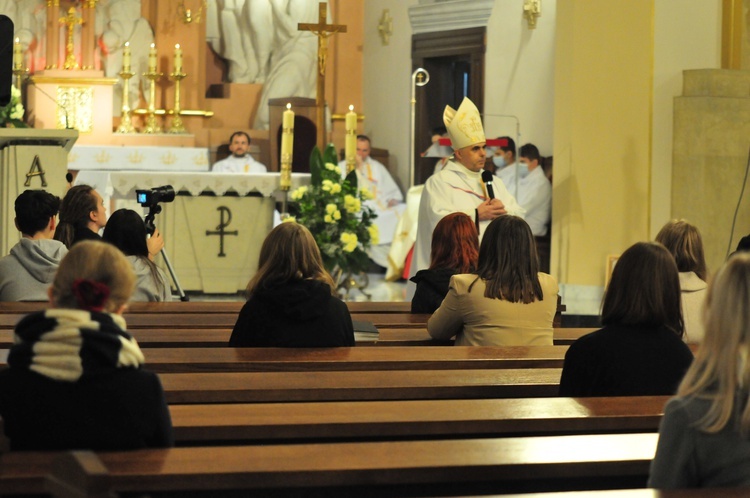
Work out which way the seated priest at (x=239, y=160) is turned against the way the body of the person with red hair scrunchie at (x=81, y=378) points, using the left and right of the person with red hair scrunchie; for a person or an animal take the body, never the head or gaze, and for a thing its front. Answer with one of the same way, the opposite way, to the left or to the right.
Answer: the opposite way

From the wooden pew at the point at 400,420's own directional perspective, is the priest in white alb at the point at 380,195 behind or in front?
in front

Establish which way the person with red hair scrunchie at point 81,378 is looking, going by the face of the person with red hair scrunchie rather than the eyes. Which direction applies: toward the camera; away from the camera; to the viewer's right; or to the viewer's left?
away from the camera

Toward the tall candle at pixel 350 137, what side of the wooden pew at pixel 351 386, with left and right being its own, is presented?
front

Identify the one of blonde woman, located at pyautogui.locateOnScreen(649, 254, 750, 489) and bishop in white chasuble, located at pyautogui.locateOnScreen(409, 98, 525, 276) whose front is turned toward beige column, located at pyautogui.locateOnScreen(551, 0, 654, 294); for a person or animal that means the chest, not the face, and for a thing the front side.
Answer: the blonde woman

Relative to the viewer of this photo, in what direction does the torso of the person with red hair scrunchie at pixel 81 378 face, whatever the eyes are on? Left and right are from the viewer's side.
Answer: facing away from the viewer

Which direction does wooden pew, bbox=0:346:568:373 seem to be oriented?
away from the camera

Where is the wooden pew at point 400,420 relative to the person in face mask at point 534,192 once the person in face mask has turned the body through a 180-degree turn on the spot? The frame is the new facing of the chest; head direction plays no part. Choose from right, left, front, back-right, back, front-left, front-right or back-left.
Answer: back-right

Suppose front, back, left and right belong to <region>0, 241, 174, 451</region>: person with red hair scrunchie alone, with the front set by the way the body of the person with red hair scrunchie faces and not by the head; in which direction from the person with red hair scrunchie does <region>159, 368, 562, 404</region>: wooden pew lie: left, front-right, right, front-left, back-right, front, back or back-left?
front-right

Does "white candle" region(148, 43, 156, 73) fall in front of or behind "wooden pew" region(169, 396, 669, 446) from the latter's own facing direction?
in front

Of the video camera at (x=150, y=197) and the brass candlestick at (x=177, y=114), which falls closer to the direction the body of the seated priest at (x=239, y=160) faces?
the video camera

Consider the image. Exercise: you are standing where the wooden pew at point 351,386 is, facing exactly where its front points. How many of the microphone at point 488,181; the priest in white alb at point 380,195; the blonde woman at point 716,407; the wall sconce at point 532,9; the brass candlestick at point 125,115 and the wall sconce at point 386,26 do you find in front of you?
5

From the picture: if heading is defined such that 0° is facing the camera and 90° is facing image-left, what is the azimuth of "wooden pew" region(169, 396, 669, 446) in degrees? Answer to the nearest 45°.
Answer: approximately 180°

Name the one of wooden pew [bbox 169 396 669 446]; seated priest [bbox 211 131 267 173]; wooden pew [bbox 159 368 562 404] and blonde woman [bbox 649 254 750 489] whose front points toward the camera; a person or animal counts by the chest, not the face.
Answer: the seated priest

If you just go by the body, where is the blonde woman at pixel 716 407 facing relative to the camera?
away from the camera
